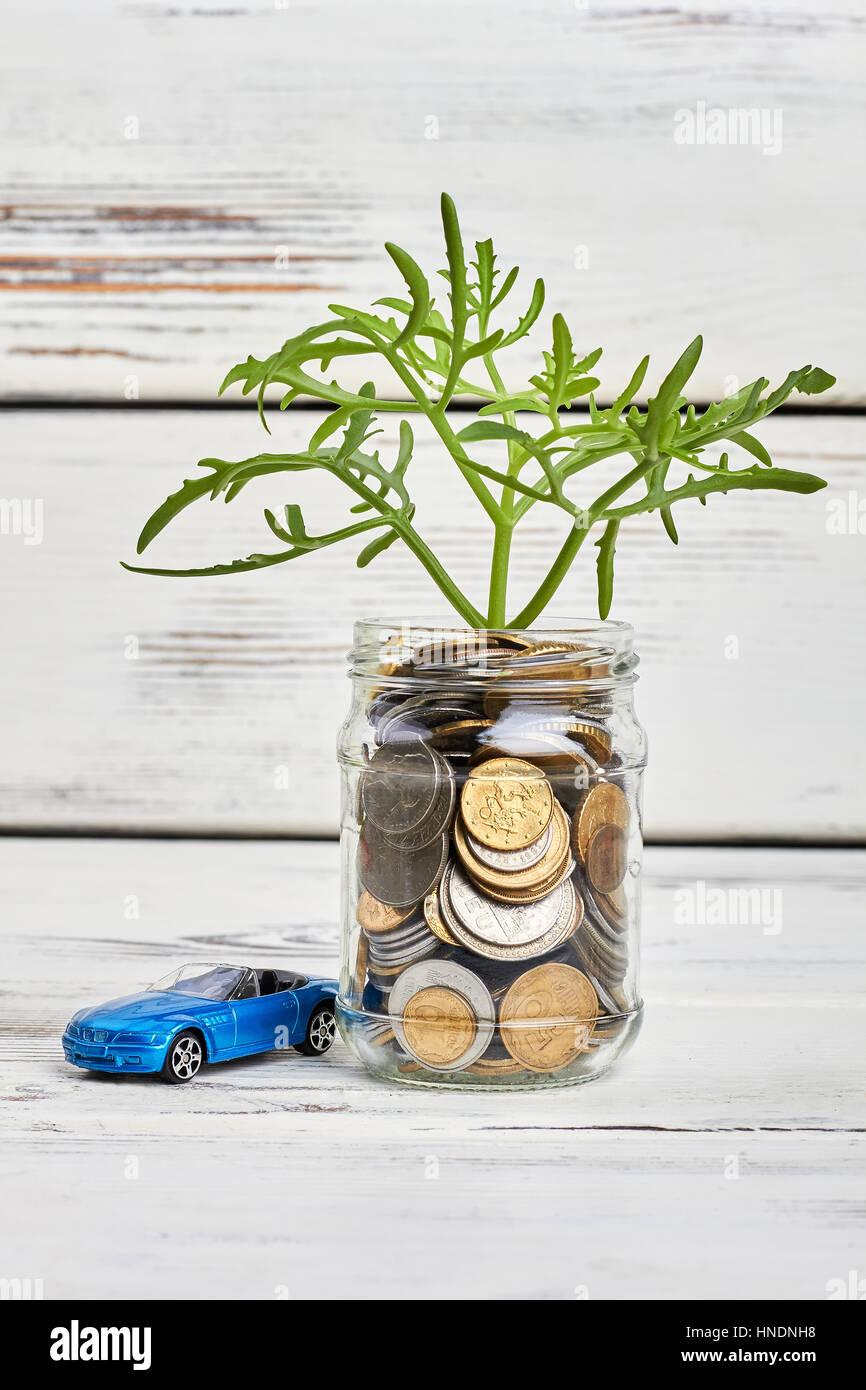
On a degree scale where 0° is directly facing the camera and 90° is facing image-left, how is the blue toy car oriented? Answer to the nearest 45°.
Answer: approximately 45°
